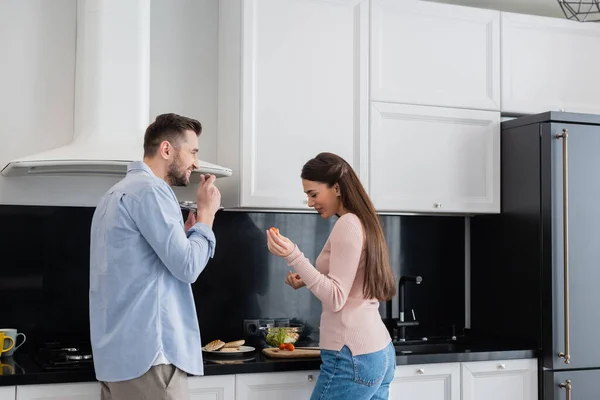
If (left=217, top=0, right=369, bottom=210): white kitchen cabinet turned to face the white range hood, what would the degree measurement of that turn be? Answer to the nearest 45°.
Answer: approximately 90° to its right

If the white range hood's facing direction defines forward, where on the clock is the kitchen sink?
The kitchen sink is roughly at 9 o'clock from the white range hood.

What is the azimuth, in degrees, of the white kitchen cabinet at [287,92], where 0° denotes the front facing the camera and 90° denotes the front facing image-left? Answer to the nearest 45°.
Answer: approximately 0°

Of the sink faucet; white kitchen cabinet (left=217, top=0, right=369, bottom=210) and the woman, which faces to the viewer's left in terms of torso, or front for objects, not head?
the woman

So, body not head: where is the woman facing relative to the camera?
to the viewer's left
